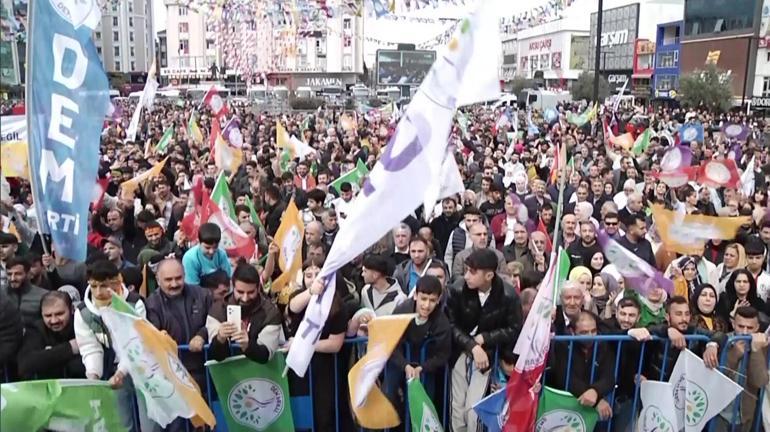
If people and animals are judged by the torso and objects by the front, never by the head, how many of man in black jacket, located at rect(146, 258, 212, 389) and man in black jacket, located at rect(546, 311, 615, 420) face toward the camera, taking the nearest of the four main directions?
2

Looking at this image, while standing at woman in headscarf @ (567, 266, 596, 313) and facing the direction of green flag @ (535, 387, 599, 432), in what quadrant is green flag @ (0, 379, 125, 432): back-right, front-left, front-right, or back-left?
front-right

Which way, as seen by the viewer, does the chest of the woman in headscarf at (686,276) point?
toward the camera

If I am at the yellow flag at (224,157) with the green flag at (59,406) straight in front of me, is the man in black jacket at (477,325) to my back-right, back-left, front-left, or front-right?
front-left

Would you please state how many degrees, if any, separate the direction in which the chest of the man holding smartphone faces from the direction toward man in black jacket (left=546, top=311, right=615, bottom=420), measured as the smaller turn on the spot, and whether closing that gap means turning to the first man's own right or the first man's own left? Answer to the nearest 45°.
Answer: approximately 90° to the first man's own left

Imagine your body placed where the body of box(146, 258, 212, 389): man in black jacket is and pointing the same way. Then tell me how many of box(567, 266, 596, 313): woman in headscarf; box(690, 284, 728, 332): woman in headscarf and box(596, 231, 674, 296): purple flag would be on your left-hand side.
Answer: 3

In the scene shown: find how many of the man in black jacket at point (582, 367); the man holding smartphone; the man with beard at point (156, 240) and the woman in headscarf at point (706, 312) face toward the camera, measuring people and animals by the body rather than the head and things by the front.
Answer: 4

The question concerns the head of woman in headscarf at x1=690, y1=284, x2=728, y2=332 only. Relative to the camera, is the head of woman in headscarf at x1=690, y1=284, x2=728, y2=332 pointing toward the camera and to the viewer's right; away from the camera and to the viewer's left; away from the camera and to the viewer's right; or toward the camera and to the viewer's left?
toward the camera and to the viewer's left

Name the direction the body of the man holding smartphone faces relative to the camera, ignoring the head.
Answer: toward the camera

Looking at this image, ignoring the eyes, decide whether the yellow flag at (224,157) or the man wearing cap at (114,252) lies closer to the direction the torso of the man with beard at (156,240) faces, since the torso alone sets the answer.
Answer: the man wearing cap

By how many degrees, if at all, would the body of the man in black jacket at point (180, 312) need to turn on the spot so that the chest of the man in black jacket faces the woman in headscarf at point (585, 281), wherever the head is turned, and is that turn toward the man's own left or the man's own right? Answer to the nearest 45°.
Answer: approximately 90° to the man's own left

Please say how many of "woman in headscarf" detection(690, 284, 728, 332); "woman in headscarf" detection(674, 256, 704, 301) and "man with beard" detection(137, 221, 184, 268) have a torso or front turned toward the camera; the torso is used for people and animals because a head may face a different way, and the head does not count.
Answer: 3

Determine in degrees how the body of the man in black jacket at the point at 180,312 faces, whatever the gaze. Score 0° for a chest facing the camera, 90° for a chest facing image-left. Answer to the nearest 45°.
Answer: approximately 0°

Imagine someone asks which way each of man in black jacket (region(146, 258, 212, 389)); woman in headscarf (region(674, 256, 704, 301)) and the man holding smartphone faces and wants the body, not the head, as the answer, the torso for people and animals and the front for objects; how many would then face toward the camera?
3

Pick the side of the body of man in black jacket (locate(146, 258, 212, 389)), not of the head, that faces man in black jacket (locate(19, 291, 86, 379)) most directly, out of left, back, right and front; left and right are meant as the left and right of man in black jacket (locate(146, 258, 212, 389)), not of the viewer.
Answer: right
